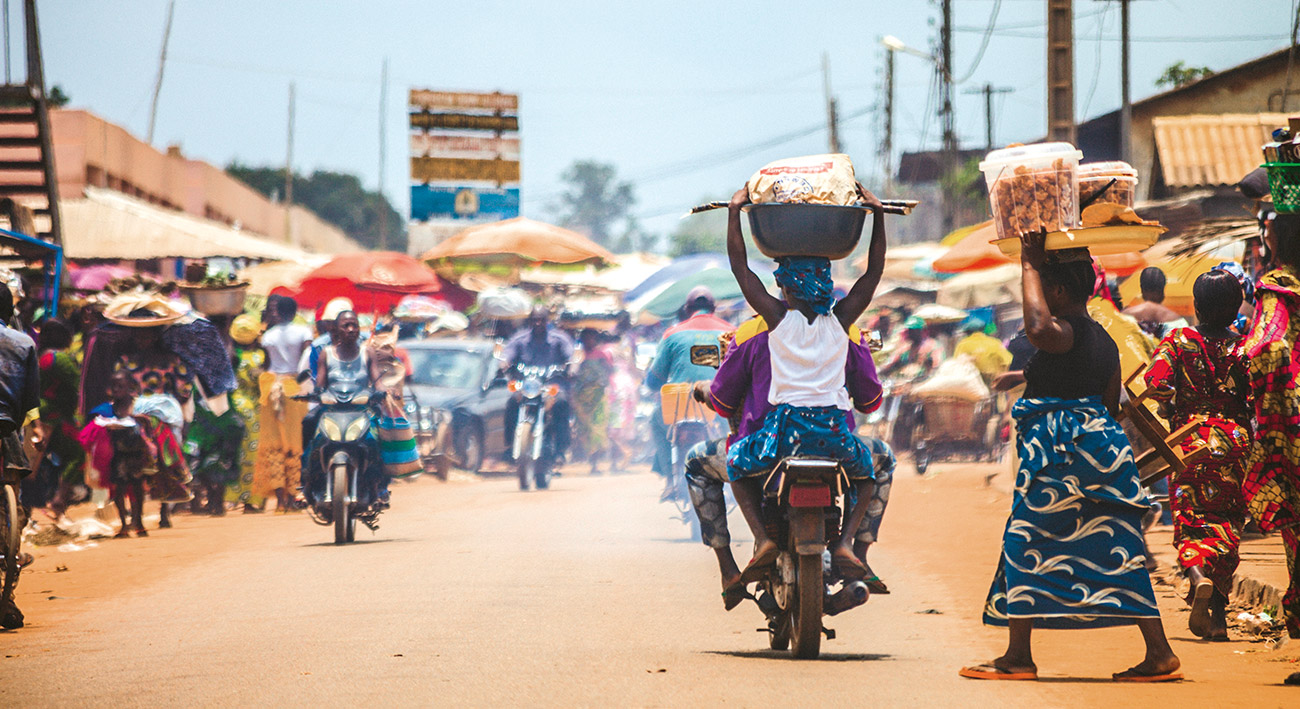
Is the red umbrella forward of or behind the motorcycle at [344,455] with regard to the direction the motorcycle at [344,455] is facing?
behind

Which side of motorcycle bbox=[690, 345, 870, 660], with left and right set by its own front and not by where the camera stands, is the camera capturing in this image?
back

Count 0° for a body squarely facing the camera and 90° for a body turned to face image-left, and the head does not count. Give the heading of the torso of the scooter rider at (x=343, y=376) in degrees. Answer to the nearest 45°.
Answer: approximately 0°

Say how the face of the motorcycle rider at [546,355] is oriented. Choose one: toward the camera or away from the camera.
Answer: toward the camera

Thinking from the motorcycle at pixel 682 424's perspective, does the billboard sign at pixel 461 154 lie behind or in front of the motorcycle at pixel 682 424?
in front

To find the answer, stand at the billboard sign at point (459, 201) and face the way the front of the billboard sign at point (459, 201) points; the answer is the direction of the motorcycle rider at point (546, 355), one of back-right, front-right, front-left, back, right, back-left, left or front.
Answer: front

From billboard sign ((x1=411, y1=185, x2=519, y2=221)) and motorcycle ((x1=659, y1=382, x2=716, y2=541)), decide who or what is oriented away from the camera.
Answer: the motorcycle

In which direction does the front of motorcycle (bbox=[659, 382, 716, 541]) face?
away from the camera

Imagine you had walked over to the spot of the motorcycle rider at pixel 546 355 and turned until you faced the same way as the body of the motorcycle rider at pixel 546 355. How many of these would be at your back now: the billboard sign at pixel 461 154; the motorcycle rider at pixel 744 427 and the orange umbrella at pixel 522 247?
2

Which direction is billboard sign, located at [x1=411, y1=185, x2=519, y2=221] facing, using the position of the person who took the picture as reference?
facing the viewer

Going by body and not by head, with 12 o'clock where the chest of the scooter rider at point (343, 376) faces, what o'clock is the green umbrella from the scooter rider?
The green umbrella is roughly at 7 o'clock from the scooter rider.

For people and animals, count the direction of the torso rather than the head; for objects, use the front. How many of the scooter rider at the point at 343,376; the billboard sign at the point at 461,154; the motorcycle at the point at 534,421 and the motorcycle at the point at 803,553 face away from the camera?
1

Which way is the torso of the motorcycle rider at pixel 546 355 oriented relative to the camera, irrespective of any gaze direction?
toward the camera
